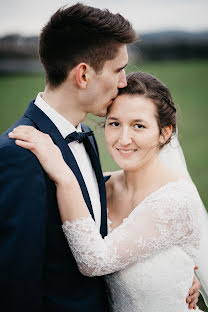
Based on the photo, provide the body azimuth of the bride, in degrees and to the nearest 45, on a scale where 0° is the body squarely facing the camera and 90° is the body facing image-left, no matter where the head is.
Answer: approximately 45°

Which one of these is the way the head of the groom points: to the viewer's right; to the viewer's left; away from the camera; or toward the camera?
to the viewer's right
